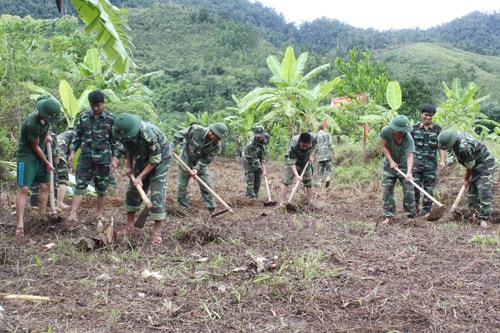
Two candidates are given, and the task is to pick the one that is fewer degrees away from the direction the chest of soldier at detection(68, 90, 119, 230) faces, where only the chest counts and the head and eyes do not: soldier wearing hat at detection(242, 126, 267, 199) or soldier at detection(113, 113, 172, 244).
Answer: the soldier

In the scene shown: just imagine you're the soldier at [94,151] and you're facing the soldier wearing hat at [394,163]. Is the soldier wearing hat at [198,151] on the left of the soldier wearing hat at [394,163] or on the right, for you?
left

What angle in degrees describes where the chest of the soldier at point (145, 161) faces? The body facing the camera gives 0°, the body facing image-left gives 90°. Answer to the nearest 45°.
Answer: approximately 45°

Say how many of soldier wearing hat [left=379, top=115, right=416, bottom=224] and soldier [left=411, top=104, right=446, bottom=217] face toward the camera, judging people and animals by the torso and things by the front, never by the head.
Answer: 2

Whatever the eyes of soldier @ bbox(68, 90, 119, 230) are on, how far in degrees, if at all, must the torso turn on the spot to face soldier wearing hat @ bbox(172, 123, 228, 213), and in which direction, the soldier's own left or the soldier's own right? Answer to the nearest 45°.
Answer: approximately 135° to the soldier's own left

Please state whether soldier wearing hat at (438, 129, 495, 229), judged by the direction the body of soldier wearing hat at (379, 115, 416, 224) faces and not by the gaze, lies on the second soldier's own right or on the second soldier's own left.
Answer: on the second soldier's own left

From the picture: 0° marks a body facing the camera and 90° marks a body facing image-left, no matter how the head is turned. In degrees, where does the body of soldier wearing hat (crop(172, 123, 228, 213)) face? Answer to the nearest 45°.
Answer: approximately 315°

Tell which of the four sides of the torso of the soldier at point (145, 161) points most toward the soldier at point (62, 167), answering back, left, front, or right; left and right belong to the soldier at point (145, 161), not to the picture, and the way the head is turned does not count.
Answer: right
